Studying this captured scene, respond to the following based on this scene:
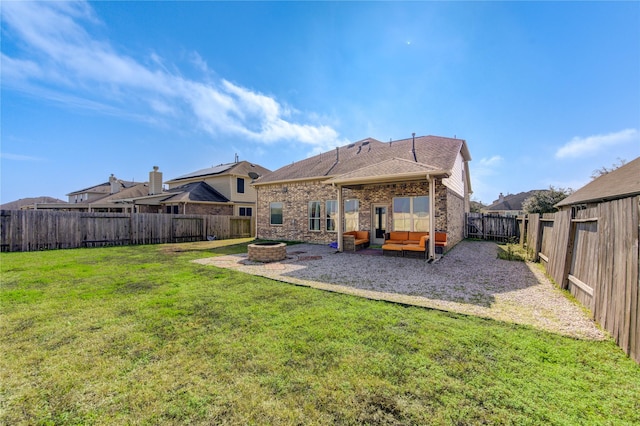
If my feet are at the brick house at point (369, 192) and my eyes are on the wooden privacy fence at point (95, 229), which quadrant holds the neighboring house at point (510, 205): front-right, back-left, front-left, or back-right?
back-right

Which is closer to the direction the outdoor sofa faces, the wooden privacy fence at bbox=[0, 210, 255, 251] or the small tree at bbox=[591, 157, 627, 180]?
the wooden privacy fence

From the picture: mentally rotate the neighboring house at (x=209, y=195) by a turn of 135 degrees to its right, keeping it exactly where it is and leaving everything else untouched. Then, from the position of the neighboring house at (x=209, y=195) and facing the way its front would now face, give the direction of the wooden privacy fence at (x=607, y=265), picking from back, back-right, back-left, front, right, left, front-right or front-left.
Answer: front

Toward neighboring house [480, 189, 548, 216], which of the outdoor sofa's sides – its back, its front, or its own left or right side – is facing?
back

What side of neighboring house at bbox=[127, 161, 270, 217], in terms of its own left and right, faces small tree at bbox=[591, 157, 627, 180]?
right

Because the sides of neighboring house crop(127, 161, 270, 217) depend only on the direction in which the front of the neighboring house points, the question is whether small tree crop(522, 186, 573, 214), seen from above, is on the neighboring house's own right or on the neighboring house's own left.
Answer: on the neighboring house's own right

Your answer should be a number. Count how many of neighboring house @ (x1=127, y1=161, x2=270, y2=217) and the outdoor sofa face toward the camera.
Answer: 1

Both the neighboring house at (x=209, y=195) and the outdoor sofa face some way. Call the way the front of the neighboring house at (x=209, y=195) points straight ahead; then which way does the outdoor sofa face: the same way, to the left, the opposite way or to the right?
the opposite way

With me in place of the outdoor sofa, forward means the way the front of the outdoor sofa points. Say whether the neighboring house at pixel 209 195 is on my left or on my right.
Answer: on my right

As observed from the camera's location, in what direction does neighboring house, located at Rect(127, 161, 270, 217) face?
facing away from the viewer and to the right of the viewer

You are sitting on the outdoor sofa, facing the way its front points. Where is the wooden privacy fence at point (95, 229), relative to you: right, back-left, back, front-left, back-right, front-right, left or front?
right

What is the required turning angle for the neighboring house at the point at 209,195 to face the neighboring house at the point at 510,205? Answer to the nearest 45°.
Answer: approximately 45° to its right

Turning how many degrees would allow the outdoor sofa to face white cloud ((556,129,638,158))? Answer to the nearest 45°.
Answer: approximately 135° to its left

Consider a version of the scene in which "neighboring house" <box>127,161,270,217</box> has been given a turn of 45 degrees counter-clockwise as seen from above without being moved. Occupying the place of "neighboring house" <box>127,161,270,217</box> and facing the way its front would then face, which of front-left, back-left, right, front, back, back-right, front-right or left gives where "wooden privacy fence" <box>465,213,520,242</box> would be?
back-right

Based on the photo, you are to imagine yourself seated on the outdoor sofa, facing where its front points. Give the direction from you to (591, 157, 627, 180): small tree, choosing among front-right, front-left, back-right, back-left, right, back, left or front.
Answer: back-left

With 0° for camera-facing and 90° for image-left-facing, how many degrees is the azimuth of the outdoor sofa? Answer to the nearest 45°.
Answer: approximately 0°

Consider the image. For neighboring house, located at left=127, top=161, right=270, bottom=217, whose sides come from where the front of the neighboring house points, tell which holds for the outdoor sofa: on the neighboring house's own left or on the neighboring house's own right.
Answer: on the neighboring house's own right
